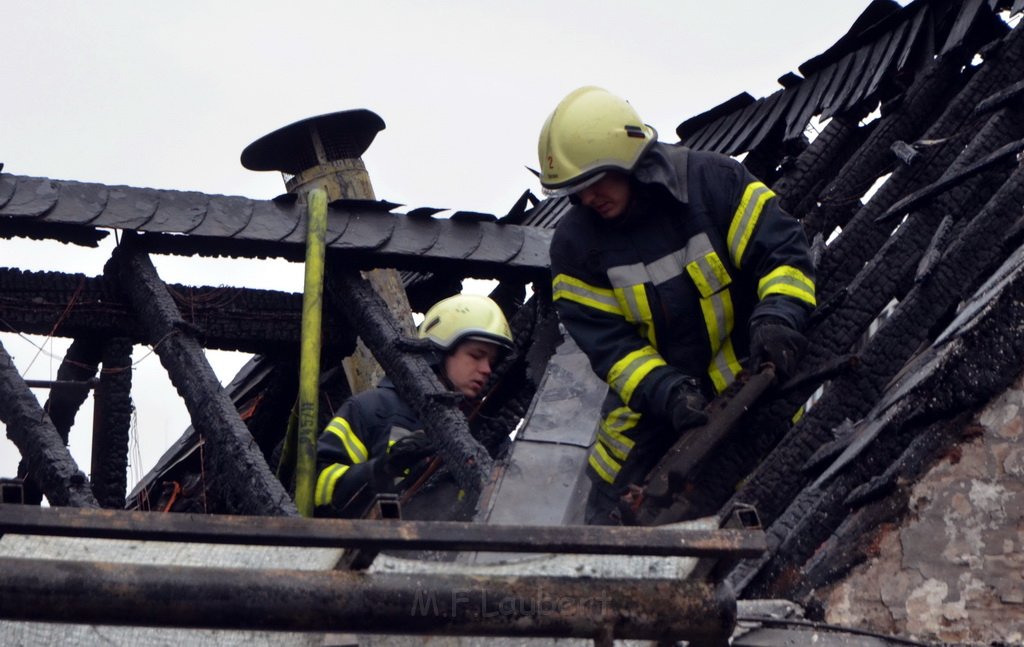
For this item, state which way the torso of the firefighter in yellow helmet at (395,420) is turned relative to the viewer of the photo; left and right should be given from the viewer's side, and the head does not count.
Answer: facing the viewer and to the right of the viewer

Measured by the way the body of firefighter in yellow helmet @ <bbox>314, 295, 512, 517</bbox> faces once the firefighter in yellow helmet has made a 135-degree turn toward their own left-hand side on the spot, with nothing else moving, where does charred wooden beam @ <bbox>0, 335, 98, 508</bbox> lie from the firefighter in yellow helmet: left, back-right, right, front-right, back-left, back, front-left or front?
left

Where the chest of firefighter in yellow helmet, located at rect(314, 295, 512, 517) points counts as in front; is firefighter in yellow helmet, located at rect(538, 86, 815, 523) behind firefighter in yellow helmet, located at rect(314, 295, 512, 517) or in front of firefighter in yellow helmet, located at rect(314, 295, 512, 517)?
in front

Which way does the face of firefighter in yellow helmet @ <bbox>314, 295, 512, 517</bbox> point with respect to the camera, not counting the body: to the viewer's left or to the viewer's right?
to the viewer's right

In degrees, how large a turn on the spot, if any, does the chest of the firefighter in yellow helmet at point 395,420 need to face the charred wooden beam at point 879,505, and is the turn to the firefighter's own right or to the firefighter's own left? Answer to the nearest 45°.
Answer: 0° — they already face it

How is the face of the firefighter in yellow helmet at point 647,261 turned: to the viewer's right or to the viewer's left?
to the viewer's left

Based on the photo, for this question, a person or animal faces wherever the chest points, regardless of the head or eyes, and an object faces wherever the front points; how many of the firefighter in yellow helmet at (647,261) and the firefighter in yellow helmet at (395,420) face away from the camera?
0

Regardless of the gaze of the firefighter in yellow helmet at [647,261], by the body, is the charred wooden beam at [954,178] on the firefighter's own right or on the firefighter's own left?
on the firefighter's own left

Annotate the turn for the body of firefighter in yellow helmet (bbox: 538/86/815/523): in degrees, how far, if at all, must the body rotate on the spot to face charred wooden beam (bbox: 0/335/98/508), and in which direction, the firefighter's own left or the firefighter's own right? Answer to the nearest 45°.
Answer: approximately 90° to the firefighter's own right

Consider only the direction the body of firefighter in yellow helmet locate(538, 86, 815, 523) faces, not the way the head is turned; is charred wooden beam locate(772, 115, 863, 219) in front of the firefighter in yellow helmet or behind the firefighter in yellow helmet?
behind
